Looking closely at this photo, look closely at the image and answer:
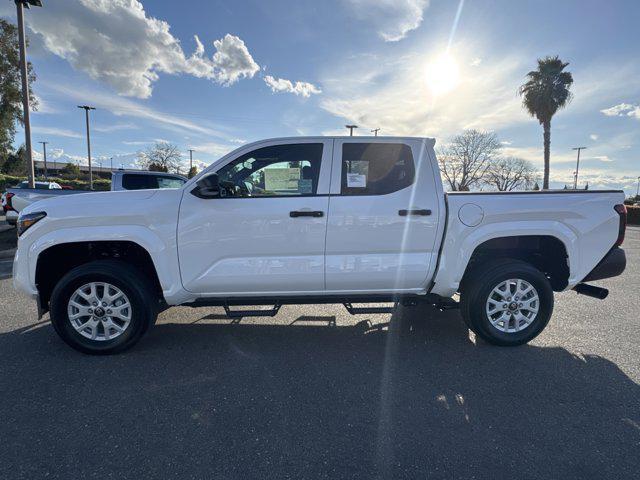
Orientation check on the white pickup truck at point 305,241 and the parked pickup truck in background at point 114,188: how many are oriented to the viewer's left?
1

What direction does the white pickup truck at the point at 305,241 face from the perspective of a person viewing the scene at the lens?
facing to the left of the viewer

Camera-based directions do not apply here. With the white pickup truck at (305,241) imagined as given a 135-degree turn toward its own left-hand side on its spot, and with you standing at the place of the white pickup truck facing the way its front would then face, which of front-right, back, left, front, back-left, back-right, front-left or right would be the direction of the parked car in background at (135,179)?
back

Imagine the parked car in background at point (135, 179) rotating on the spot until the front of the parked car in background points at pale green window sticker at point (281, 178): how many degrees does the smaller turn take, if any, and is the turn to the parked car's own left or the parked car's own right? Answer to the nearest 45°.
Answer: approximately 90° to the parked car's own right

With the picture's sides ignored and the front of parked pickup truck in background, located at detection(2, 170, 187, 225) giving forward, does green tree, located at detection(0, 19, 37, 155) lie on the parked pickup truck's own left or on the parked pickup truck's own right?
on the parked pickup truck's own left

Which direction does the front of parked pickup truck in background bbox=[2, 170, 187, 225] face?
to the viewer's right

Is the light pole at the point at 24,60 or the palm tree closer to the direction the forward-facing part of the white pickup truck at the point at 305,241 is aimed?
the light pole

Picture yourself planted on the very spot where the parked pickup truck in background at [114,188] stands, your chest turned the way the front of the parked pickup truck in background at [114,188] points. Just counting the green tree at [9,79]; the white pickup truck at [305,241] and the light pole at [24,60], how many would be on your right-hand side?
1

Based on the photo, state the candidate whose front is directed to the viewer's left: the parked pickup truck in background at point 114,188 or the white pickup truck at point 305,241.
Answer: the white pickup truck

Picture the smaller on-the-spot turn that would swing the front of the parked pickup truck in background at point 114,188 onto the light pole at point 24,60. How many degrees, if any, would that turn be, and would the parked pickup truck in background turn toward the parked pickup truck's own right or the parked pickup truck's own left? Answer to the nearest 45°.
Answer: approximately 135° to the parked pickup truck's own left

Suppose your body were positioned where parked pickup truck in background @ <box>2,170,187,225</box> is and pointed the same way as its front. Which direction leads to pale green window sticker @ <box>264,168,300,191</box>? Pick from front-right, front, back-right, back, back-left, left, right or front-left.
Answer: right

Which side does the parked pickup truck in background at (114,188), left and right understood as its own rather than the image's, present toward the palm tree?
front
